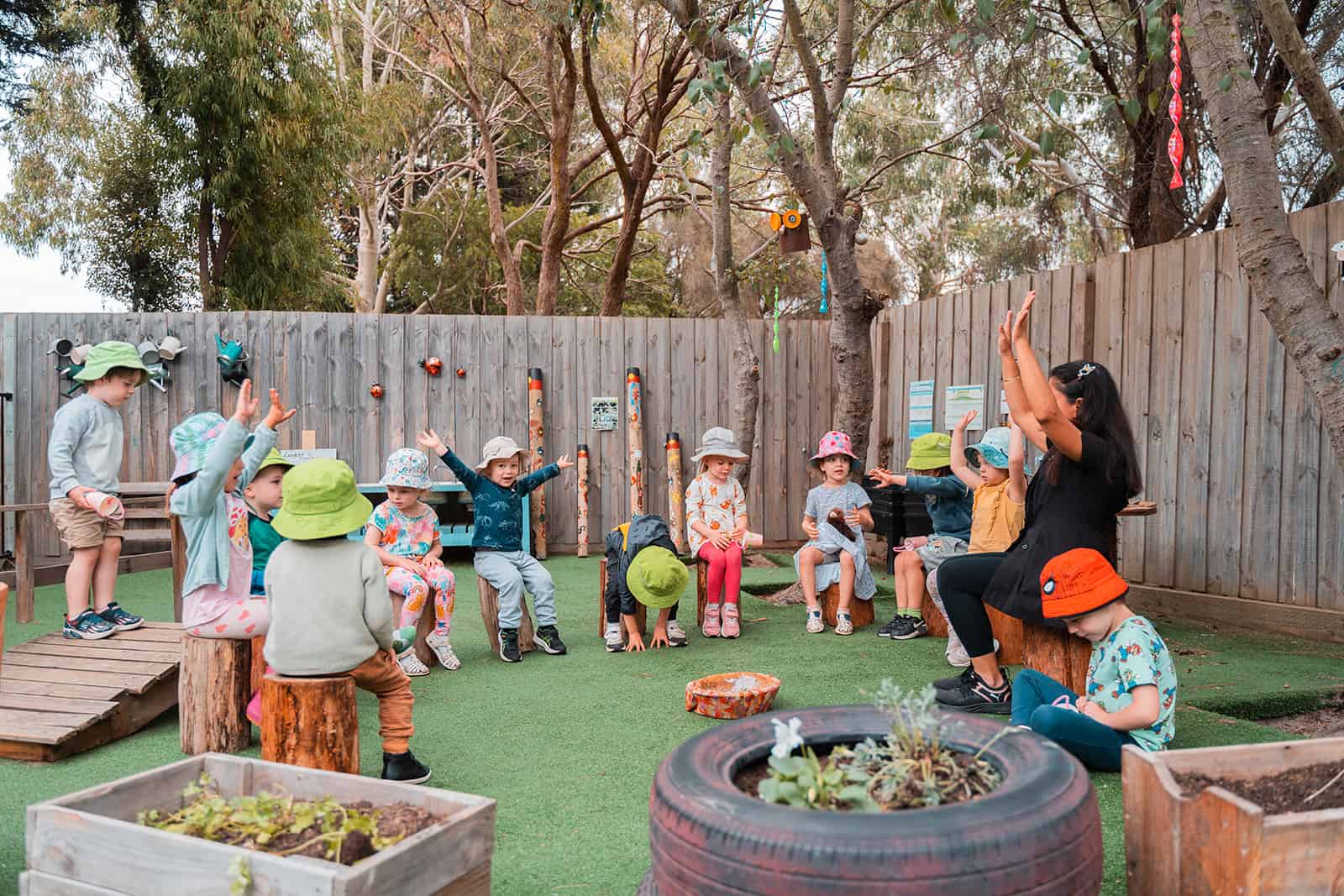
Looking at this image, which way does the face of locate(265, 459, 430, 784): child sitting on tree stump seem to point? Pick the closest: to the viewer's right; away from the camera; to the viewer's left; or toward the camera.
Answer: away from the camera

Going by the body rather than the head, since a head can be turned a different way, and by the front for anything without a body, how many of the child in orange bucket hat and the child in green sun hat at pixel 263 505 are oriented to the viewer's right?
1

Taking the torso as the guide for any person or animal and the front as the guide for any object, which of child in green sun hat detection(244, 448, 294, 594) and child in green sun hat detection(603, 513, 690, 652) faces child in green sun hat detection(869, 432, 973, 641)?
child in green sun hat detection(244, 448, 294, 594)

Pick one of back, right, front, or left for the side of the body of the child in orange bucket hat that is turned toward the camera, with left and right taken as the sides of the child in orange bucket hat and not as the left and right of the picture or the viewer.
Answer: left

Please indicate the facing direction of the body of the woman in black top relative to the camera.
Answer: to the viewer's left

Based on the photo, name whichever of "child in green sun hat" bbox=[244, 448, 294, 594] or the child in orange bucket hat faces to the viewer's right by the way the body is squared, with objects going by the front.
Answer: the child in green sun hat

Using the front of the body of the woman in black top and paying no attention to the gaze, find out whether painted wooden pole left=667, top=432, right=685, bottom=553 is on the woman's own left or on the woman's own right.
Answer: on the woman's own right

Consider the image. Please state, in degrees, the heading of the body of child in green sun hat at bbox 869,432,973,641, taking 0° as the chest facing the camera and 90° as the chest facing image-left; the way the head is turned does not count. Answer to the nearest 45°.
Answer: approximately 90°

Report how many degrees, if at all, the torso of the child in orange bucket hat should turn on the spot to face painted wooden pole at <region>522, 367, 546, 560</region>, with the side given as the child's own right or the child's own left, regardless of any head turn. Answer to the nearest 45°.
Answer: approximately 45° to the child's own right
